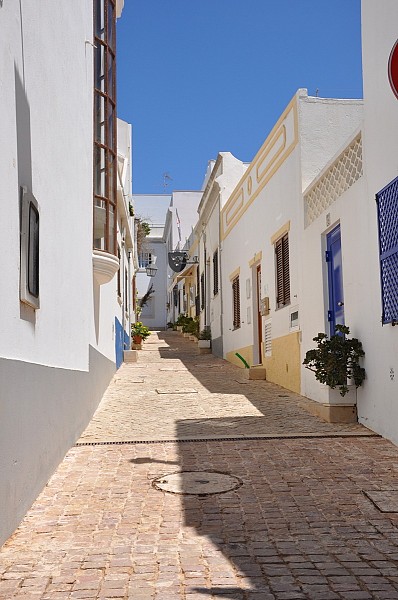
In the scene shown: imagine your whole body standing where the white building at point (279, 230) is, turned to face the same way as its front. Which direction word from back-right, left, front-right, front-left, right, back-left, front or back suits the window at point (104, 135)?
front-left

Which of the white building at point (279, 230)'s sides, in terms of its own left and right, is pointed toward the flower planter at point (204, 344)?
right

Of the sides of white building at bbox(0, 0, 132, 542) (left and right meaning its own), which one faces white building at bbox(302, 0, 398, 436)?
front

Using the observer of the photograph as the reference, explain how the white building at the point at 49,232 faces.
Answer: facing to the right of the viewer

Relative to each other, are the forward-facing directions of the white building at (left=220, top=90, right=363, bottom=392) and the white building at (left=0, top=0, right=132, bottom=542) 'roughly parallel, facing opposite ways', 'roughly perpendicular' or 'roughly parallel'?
roughly parallel, facing opposite ways

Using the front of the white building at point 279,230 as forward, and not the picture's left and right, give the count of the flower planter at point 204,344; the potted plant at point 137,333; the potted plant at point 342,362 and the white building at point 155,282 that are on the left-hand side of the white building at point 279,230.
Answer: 1

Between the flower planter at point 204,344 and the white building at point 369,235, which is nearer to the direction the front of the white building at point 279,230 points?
the flower planter

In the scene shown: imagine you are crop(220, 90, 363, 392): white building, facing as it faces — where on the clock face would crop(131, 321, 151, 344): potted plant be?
The potted plant is roughly at 2 o'clock from the white building.

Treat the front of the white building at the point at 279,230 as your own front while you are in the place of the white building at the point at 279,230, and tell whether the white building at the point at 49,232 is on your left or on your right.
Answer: on your left

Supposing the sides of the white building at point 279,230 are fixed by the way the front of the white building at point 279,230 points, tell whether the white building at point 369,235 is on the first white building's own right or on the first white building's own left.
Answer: on the first white building's own left

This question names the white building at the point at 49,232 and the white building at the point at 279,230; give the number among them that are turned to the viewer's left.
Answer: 1

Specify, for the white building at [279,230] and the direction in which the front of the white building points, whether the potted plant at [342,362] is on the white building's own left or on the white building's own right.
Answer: on the white building's own left

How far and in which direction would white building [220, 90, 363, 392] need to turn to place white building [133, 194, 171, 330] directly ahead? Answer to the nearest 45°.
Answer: approximately 90° to its right

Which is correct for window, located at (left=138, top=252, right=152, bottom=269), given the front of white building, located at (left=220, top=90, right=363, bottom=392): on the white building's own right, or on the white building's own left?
on the white building's own right

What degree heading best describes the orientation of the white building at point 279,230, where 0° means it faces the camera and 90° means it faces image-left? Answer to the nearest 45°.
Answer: approximately 90°

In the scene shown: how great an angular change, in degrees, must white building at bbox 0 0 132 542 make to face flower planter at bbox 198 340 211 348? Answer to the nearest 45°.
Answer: approximately 90° to its left
